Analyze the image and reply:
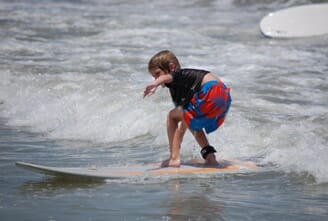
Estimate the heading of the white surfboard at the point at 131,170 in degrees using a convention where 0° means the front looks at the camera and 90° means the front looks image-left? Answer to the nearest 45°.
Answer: approximately 90°

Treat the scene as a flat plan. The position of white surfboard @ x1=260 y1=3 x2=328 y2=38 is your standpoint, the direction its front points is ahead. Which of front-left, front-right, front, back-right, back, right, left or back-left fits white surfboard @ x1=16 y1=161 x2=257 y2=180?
left

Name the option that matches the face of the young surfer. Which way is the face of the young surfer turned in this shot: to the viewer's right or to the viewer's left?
to the viewer's left

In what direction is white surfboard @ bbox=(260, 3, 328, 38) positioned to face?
to the viewer's left

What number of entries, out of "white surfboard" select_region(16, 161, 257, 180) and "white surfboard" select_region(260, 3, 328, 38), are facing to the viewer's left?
2

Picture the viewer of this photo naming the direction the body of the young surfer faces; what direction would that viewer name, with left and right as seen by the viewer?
facing to the left of the viewer

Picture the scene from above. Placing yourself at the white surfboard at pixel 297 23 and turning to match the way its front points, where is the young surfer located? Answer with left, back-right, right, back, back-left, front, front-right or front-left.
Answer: left

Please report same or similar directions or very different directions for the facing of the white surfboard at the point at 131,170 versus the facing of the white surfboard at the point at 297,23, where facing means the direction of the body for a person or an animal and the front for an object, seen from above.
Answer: same or similar directions

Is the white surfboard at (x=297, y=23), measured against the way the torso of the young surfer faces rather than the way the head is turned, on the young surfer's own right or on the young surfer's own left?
on the young surfer's own right
